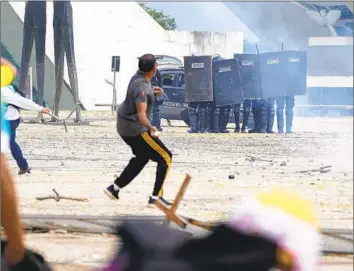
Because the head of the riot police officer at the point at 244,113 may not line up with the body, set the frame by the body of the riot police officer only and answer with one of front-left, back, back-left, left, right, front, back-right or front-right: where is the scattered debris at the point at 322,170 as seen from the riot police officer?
front-left

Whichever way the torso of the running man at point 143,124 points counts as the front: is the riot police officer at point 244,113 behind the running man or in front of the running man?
in front

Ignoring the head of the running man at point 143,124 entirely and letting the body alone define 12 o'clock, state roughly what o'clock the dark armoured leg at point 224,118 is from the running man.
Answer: The dark armoured leg is roughly at 11 o'clock from the running man.

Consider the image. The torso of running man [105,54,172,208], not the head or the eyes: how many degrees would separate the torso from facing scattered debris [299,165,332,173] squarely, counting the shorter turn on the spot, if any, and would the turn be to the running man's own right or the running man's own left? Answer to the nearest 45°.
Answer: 0° — they already face it

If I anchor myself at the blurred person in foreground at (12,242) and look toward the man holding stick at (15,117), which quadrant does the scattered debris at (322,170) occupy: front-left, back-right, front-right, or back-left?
front-right

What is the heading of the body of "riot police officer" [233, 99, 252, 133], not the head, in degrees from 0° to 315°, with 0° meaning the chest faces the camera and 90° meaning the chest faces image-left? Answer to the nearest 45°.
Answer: approximately 45°

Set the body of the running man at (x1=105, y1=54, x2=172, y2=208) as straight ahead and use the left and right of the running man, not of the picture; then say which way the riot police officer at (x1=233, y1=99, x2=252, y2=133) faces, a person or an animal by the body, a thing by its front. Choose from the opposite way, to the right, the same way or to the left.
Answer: the opposite way

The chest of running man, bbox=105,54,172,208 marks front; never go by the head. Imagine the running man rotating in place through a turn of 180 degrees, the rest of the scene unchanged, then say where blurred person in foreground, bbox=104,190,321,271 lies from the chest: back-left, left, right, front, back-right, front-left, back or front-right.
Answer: front-left

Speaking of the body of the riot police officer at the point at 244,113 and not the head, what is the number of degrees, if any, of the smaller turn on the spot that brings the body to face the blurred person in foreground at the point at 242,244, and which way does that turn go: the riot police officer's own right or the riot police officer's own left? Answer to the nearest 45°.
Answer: approximately 45° to the riot police officer's own left

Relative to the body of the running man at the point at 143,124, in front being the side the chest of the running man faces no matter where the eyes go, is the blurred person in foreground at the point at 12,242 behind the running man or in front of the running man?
behind

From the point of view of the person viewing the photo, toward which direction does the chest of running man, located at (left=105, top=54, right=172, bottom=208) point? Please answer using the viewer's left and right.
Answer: facing away from the viewer and to the right of the viewer

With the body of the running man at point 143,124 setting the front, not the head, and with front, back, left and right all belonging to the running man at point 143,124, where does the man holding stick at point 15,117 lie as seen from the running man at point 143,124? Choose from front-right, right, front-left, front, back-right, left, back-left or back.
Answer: left

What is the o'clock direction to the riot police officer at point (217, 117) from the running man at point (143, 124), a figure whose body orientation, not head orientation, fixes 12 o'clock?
The riot police officer is roughly at 11 o'clock from the running man.
